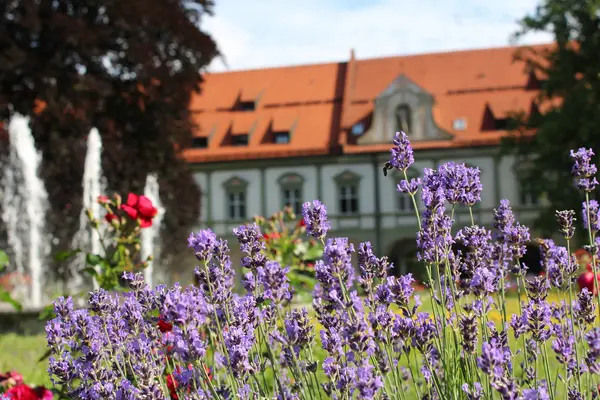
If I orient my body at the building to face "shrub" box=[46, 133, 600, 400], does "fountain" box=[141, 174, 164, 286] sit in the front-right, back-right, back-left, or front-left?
front-right

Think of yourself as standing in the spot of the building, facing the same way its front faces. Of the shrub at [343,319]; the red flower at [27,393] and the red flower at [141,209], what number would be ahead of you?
3

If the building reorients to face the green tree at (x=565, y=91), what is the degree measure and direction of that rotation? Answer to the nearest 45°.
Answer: approximately 45° to its left

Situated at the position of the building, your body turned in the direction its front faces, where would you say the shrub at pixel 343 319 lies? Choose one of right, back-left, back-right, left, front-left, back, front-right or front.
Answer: front

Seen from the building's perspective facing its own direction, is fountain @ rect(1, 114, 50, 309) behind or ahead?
ahead

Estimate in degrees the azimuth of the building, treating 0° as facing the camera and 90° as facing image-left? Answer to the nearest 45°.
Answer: approximately 0°

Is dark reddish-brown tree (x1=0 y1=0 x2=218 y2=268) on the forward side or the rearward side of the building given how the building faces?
on the forward side

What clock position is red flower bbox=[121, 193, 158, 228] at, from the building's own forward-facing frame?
The red flower is roughly at 12 o'clock from the building.

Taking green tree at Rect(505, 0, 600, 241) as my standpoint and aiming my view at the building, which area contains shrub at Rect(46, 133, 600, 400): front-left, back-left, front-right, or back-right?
back-left

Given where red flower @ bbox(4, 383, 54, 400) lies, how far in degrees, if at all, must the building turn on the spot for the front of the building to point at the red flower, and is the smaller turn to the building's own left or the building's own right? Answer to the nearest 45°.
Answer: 0° — it already faces it
